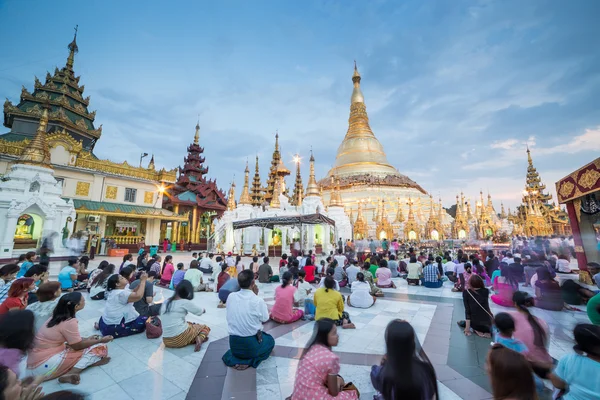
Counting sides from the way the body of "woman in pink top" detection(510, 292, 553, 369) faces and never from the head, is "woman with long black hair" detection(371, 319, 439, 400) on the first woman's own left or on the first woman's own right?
on the first woman's own left

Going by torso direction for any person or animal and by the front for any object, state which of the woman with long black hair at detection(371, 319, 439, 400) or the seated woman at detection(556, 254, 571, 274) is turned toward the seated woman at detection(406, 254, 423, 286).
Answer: the woman with long black hair

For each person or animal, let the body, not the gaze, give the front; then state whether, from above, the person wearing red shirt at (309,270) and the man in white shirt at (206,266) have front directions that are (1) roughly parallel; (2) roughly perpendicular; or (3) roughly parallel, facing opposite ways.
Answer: roughly parallel

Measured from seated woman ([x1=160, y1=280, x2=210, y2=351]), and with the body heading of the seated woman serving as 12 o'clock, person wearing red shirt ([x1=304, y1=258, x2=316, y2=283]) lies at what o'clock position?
The person wearing red shirt is roughly at 12 o'clock from the seated woman.

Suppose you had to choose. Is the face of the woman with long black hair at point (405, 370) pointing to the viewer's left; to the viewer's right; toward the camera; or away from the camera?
away from the camera

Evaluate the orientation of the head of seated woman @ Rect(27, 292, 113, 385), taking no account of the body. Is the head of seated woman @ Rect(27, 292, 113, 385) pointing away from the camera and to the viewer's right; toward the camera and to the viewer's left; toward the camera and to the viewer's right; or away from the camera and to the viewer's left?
away from the camera and to the viewer's right

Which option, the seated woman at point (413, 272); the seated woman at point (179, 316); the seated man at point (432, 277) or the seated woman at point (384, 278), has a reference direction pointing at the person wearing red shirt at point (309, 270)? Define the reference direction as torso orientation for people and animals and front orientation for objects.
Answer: the seated woman at point (179, 316)

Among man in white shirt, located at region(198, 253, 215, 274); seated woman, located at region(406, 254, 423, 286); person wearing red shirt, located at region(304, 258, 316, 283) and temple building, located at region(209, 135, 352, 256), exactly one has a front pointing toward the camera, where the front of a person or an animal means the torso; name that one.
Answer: the temple building

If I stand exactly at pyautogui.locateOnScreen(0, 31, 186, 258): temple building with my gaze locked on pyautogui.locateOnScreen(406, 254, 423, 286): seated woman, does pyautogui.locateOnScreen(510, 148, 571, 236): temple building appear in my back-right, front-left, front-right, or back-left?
front-left

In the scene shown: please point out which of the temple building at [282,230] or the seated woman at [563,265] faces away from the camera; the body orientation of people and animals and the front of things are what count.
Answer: the seated woman

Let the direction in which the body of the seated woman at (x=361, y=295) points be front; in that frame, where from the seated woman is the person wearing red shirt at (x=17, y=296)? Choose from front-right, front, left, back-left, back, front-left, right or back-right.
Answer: back-left

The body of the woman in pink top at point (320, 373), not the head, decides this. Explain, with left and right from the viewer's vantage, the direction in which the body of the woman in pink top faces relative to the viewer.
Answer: facing away from the viewer and to the right of the viewer

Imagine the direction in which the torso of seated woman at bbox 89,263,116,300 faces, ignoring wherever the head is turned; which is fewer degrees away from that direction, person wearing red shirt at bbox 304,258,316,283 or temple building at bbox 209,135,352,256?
the temple building

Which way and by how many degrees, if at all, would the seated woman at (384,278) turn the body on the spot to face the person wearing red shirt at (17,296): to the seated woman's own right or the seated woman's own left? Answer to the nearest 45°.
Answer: approximately 135° to the seated woman's own left

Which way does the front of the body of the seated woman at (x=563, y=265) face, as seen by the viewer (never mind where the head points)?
away from the camera

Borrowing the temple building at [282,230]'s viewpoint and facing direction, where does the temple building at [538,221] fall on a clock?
the temple building at [538,221] is roughly at 9 o'clock from the temple building at [282,230].

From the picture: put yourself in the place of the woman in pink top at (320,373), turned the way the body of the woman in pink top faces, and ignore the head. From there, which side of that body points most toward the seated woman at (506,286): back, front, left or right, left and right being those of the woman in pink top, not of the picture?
front

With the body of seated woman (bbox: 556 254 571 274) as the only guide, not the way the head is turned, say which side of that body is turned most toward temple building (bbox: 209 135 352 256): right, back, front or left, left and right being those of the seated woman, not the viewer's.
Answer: left

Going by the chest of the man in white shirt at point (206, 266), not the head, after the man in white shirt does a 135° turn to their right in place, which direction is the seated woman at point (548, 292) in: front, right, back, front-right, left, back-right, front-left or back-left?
front-left

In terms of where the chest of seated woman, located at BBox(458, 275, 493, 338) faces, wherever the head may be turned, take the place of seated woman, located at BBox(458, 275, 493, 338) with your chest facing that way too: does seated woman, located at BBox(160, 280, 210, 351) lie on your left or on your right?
on your left

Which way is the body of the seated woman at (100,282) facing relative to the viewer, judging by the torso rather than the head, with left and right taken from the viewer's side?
facing away from the viewer and to the right of the viewer
